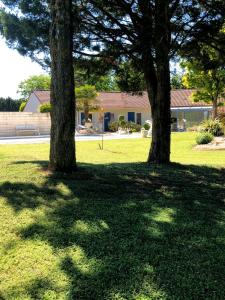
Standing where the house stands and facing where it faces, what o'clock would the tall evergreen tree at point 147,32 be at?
The tall evergreen tree is roughly at 12 o'clock from the house.

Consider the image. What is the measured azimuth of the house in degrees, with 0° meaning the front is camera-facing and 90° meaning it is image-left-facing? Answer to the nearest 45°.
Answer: approximately 0°

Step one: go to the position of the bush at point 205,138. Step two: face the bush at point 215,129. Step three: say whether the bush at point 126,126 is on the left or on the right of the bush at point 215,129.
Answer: left

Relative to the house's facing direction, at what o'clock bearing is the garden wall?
The garden wall is roughly at 2 o'clock from the house.

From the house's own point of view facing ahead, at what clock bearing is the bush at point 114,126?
The bush is roughly at 1 o'clock from the house.

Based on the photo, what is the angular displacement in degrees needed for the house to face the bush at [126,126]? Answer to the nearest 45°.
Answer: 0° — it already faces it
